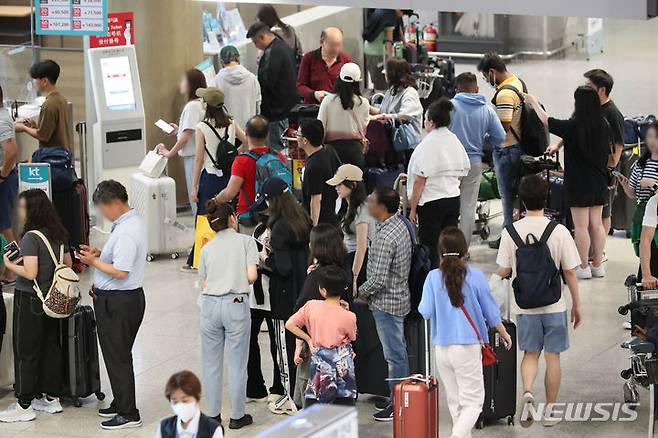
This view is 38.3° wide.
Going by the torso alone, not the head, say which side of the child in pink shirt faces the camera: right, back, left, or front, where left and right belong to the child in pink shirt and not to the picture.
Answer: back

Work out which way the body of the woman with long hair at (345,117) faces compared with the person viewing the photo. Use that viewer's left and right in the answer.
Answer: facing away from the viewer

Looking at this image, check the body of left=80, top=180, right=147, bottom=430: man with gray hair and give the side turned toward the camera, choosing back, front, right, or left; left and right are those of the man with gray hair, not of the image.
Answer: left

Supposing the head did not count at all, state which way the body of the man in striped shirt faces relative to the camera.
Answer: to the viewer's left

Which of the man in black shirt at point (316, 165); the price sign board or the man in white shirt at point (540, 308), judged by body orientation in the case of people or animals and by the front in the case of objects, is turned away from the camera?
the man in white shirt

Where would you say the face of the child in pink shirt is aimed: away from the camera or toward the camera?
away from the camera

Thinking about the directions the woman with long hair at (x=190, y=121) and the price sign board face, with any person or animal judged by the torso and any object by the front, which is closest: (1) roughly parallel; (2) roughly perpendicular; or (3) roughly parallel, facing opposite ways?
roughly perpendicular

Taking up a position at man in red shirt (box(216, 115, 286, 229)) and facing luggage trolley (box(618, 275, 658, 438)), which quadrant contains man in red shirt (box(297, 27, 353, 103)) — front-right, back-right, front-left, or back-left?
back-left

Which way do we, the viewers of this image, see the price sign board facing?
facing the viewer

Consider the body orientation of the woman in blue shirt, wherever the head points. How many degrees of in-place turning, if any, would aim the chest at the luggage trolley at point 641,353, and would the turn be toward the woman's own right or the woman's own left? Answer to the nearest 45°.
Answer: approximately 45° to the woman's own right

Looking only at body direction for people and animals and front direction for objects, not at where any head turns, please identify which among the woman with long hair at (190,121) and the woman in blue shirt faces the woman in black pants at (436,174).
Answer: the woman in blue shirt

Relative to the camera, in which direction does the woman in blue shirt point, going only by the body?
away from the camera

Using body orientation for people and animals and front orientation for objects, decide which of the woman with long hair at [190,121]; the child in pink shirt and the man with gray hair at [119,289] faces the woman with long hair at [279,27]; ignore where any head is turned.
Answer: the child in pink shirt

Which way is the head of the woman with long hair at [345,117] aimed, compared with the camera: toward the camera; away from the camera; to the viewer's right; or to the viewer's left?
away from the camera

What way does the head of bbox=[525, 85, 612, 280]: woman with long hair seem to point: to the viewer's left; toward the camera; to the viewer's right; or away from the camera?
away from the camera

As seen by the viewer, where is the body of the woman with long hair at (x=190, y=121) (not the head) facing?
to the viewer's left
